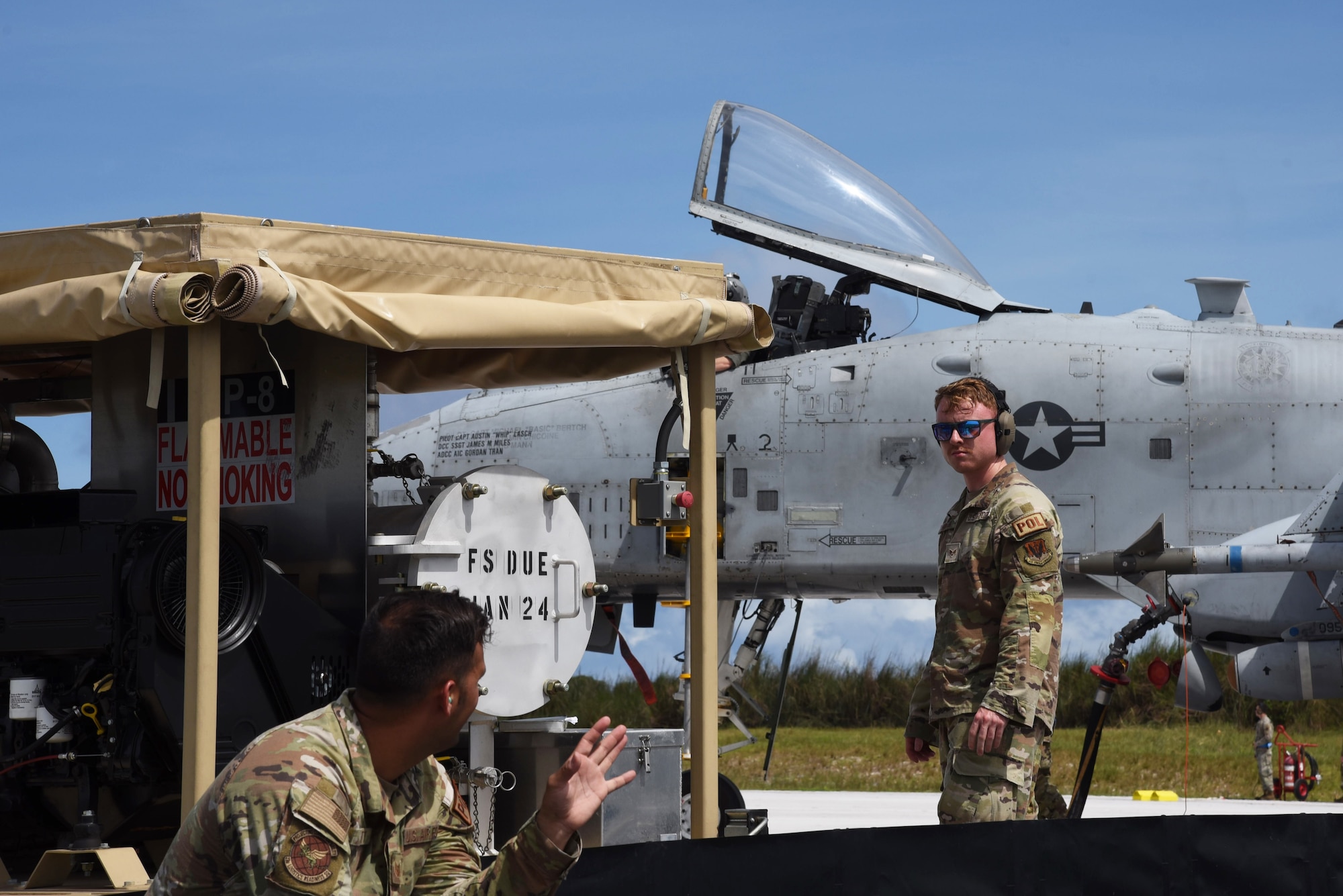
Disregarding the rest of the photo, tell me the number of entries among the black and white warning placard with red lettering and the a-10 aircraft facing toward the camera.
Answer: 1

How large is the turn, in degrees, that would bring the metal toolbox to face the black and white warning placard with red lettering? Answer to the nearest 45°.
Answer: approximately 135° to its right

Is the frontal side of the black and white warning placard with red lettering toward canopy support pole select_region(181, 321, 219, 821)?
yes

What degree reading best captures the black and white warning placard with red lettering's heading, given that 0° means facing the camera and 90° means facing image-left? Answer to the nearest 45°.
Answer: approximately 0°

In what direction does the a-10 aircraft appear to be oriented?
to the viewer's left

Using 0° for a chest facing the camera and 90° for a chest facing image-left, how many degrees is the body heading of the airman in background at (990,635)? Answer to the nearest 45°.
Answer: approximately 45°

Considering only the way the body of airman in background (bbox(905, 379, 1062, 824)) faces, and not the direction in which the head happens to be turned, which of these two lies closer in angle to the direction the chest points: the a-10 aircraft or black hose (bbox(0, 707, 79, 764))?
the black hose

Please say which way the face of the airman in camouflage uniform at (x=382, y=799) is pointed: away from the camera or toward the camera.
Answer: away from the camera
